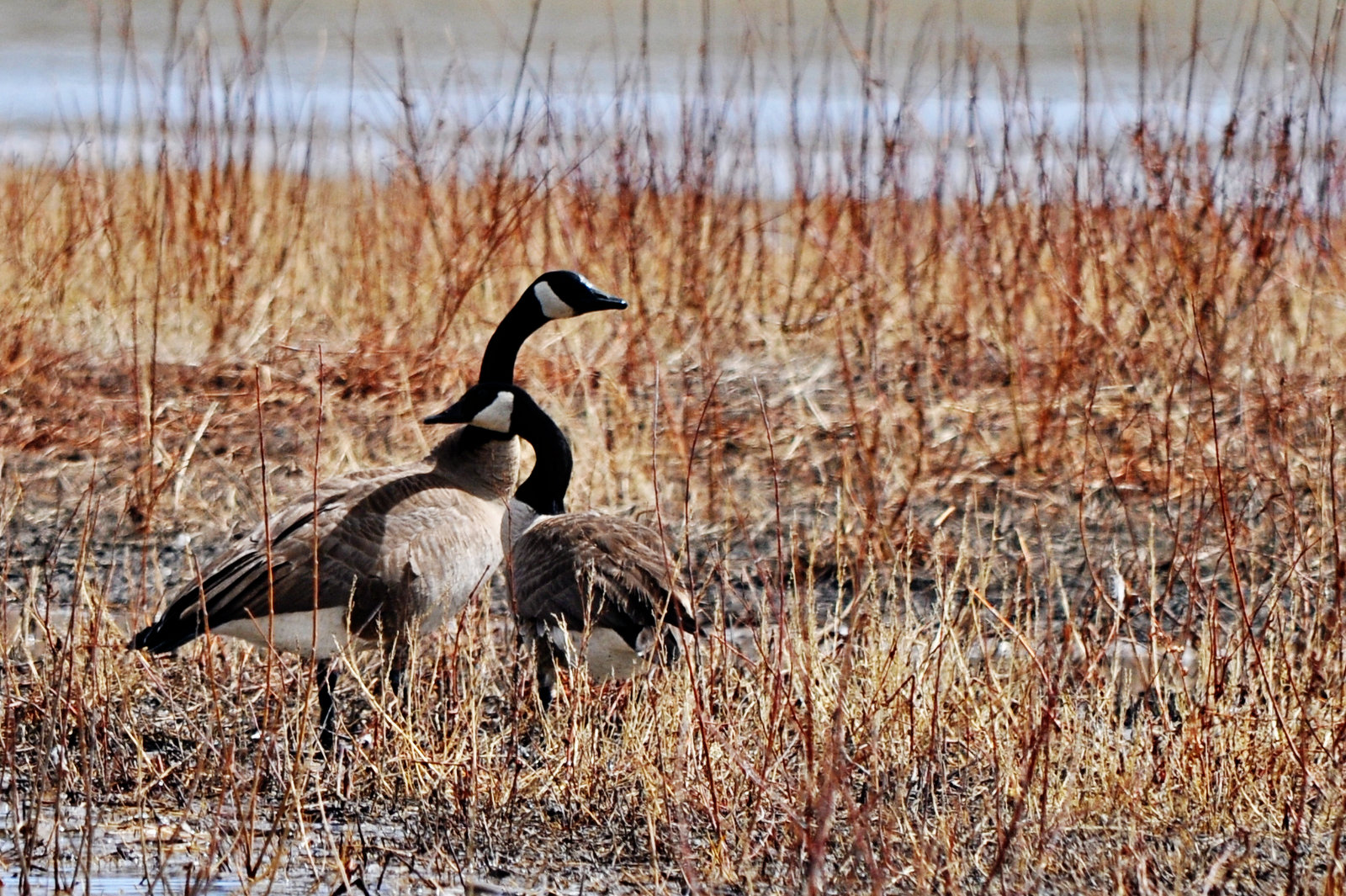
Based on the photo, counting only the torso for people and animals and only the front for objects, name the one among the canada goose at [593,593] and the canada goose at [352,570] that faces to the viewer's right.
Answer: the canada goose at [352,570]

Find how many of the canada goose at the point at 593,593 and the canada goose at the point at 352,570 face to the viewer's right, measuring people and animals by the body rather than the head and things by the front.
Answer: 1

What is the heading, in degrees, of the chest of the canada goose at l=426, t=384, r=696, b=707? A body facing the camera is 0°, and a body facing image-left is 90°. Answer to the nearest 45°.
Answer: approximately 135°

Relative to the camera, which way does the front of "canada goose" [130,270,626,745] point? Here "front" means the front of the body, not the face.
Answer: to the viewer's right
